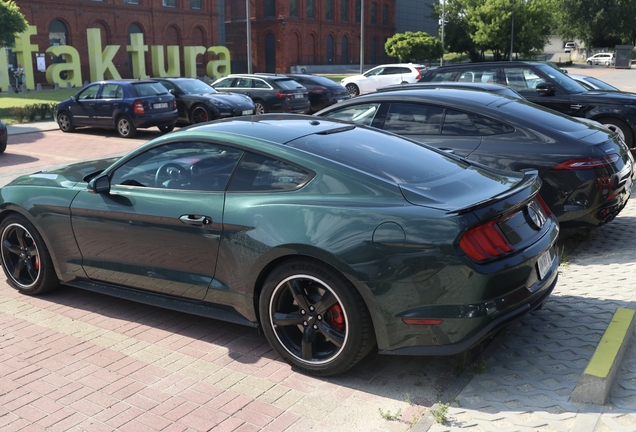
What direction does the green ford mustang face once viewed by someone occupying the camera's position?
facing away from the viewer and to the left of the viewer

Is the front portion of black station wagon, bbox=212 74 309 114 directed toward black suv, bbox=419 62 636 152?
no

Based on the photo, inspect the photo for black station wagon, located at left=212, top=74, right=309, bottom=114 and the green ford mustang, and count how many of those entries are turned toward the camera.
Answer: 0

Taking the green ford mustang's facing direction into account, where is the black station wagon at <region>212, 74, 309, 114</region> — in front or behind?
in front

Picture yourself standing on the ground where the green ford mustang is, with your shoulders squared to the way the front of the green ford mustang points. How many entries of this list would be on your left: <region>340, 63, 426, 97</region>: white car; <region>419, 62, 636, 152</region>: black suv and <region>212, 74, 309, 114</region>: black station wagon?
0

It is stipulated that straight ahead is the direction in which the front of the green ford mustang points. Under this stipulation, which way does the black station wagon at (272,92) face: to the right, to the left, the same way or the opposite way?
the same way

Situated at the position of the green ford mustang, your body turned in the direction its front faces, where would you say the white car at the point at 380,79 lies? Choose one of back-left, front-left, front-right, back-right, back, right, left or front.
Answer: front-right

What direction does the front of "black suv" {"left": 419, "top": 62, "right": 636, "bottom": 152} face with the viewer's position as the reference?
facing the viewer and to the right of the viewer

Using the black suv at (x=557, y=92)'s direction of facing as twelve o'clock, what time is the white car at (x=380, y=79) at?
The white car is roughly at 7 o'clock from the black suv.

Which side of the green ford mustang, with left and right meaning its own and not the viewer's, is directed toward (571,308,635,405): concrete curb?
back

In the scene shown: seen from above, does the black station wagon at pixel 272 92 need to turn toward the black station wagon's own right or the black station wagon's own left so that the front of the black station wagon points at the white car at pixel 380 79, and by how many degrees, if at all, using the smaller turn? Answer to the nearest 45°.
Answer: approximately 90° to the black station wagon's own right

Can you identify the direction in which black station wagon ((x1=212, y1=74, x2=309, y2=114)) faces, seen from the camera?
facing away from the viewer and to the left of the viewer

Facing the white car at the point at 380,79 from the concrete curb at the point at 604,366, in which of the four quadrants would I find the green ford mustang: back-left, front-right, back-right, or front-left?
front-left

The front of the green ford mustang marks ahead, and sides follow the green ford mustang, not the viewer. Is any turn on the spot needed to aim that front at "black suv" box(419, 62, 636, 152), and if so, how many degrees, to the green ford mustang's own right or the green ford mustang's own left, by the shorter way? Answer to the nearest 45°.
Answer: approximately 90° to the green ford mustang's own right

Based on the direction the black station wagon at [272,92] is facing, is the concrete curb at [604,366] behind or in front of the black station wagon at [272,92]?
behind
